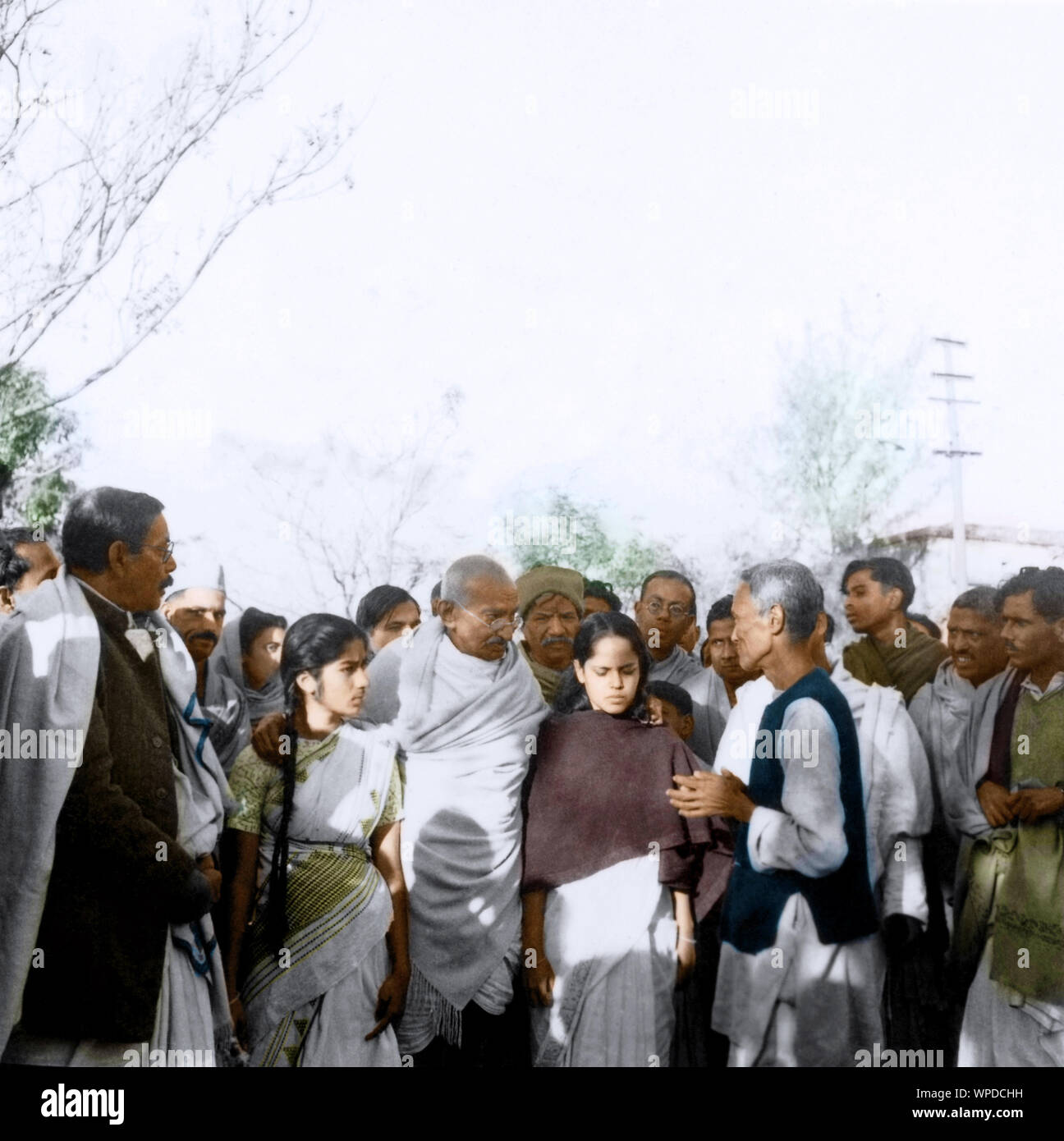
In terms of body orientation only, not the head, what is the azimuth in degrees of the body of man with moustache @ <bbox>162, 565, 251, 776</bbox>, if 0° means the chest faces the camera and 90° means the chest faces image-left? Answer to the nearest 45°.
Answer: approximately 315°

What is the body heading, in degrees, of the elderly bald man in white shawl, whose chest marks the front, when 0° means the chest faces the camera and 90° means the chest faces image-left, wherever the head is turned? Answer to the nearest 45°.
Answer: approximately 315°

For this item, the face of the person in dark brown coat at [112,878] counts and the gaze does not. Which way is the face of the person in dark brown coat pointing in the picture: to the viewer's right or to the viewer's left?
to the viewer's right

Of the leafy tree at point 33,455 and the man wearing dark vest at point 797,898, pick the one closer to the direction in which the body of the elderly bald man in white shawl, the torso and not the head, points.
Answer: the man wearing dark vest

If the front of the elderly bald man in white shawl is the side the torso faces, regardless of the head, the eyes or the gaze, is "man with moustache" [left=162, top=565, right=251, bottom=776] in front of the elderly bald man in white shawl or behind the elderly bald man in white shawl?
behind

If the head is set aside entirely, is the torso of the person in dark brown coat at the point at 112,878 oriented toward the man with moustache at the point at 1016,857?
yes

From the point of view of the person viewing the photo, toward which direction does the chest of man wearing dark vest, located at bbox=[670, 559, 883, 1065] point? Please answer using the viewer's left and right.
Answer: facing to the left of the viewer

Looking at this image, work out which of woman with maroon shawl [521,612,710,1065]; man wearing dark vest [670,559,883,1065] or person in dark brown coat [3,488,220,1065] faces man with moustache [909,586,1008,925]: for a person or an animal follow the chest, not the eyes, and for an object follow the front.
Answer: the person in dark brown coat

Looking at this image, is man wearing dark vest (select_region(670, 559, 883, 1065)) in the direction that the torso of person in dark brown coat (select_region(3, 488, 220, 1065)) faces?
yes

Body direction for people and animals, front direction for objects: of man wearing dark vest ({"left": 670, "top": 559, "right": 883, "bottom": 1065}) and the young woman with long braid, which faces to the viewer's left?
the man wearing dark vest

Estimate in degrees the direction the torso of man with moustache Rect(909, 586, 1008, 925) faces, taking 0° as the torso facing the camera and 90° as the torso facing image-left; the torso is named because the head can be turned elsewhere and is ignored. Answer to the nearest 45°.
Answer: approximately 45°

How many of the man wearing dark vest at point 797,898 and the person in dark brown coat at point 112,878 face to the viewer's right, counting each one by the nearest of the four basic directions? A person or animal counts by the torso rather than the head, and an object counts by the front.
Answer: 1
